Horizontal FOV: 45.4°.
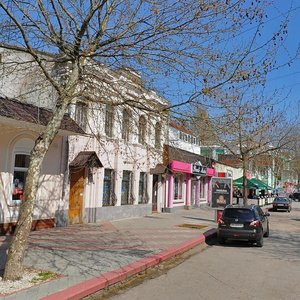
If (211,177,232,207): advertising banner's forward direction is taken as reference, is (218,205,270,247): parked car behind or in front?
in front

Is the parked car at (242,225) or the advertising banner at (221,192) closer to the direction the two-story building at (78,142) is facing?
the parked car

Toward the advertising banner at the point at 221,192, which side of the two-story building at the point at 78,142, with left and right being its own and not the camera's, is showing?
left

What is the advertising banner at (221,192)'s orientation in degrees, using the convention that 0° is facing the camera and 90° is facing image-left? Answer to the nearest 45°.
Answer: approximately 0°

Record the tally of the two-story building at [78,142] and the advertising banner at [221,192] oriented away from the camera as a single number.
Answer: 0

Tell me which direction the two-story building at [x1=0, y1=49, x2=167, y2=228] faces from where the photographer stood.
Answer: facing the viewer and to the right of the viewer

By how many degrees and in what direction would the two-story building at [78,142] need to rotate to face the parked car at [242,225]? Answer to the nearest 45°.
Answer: approximately 45° to its left

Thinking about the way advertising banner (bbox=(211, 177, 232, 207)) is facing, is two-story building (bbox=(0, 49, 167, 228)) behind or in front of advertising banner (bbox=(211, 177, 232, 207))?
in front
